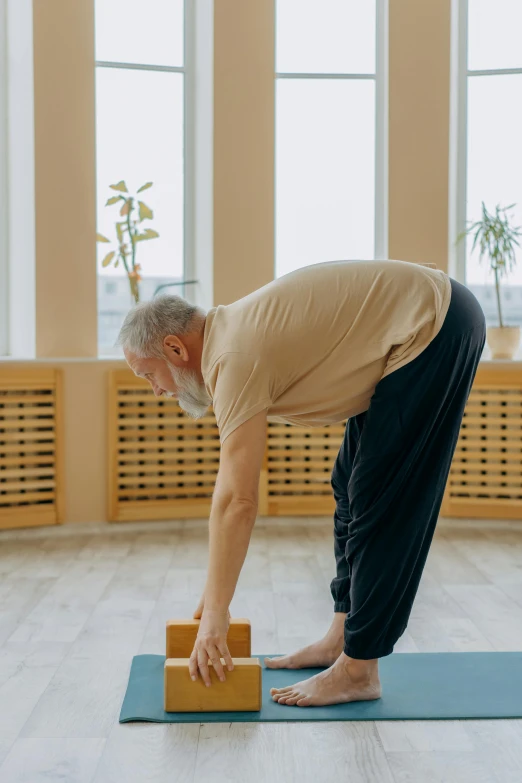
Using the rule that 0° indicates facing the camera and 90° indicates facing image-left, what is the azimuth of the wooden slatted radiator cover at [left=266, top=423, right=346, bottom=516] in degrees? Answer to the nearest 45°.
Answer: approximately 0°

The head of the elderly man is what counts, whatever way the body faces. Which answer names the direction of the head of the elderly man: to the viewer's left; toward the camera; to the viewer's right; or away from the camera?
to the viewer's left
